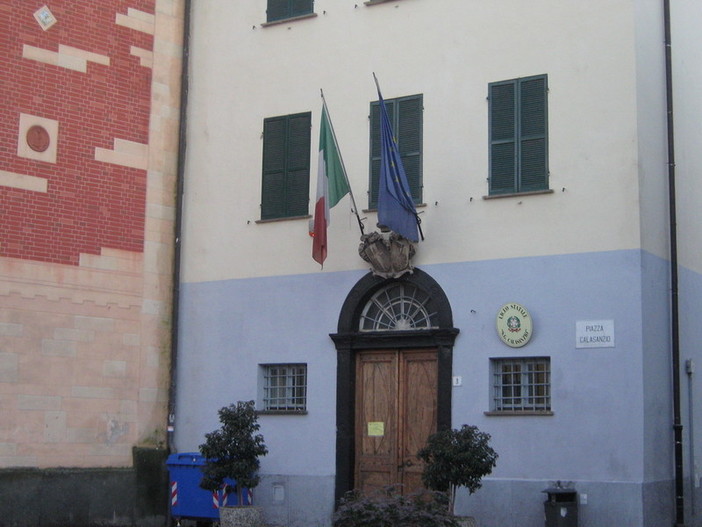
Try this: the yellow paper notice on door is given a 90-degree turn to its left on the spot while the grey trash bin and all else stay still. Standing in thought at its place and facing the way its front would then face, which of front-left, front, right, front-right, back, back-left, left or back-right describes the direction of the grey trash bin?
front-right

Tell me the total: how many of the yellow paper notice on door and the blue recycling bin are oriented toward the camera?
2

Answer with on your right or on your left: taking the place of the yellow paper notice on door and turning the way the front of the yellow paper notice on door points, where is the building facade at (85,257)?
on your right

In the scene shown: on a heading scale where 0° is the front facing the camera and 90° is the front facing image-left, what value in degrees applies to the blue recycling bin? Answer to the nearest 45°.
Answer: approximately 0°

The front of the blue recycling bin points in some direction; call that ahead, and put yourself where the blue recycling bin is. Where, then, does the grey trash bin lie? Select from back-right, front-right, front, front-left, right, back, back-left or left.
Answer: front-left

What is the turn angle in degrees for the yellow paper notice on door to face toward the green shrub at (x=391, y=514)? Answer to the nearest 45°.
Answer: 0° — it already faces it

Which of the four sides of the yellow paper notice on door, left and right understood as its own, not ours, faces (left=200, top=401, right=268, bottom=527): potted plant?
right

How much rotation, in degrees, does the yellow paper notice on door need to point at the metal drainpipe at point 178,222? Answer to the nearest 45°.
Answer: approximately 135° to its right
